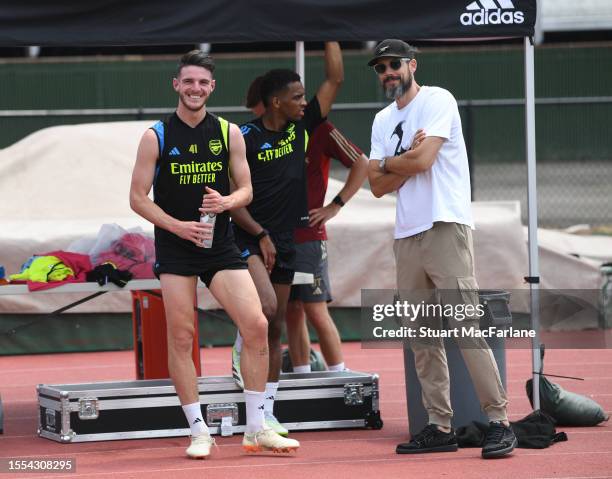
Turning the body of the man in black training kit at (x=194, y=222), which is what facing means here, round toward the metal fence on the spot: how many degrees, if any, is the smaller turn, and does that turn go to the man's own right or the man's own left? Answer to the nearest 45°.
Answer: approximately 135° to the man's own left

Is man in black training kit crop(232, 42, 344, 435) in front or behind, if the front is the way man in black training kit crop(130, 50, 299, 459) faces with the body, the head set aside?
behind

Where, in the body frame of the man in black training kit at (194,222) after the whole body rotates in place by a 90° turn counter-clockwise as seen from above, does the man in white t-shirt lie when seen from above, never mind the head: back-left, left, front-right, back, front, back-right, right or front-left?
front

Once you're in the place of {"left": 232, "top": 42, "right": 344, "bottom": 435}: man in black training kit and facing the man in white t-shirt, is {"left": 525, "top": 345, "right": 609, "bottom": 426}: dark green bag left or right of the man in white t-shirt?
left

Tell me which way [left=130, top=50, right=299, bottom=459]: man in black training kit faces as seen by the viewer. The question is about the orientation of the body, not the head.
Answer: toward the camera

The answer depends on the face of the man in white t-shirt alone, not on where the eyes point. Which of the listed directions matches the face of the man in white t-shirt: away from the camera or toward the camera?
toward the camera

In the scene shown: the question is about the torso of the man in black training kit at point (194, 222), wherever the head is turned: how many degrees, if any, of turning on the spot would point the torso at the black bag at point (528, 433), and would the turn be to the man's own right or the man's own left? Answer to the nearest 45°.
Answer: approximately 90° to the man's own left
